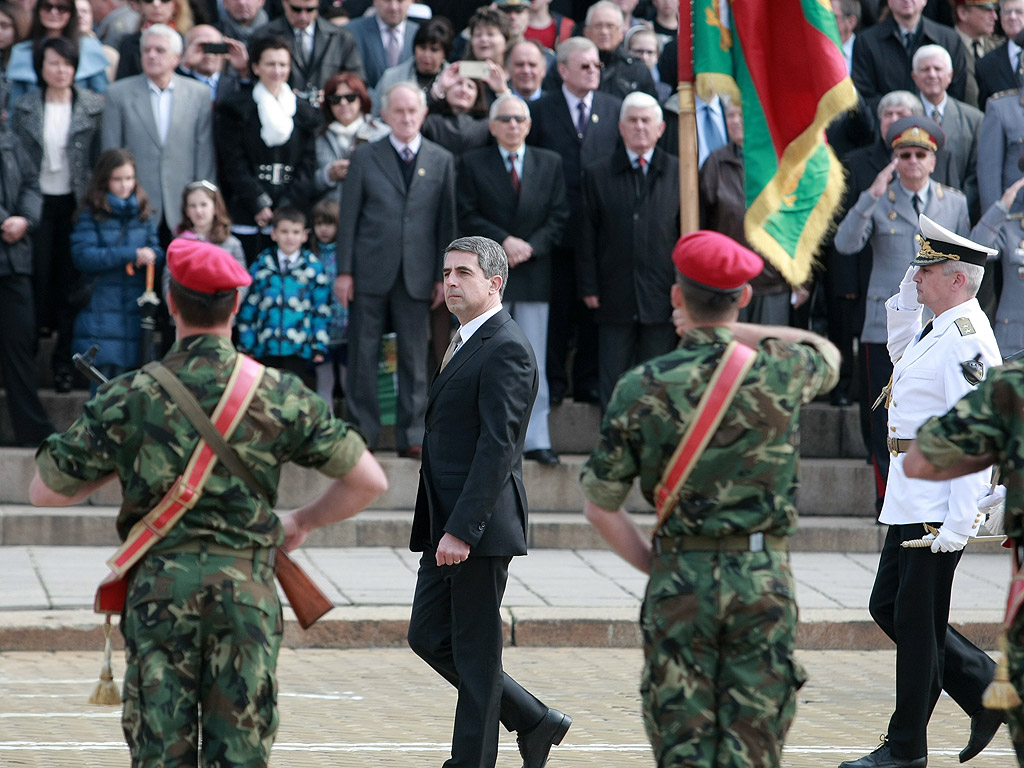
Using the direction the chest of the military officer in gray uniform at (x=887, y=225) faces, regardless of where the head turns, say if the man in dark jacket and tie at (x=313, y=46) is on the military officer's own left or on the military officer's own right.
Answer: on the military officer's own right

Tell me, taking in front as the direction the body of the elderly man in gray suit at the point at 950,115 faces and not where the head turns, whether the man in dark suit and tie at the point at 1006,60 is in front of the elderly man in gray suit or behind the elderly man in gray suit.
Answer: behind

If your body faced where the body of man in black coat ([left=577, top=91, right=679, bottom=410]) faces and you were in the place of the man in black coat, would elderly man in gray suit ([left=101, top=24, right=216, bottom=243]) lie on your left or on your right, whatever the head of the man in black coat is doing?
on your right

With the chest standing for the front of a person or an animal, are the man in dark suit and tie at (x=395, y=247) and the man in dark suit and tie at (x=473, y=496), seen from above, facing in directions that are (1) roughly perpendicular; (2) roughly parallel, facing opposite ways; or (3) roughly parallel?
roughly perpendicular

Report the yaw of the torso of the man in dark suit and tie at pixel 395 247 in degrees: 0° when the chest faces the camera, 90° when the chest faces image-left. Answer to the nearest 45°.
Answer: approximately 0°

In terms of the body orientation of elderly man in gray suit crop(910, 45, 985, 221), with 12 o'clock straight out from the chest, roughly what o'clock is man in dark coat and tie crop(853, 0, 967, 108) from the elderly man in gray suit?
The man in dark coat and tie is roughly at 5 o'clock from the elderly man in gray suit.

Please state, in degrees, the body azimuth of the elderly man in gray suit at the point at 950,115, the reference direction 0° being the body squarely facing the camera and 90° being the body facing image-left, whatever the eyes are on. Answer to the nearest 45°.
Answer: approximately 0°
